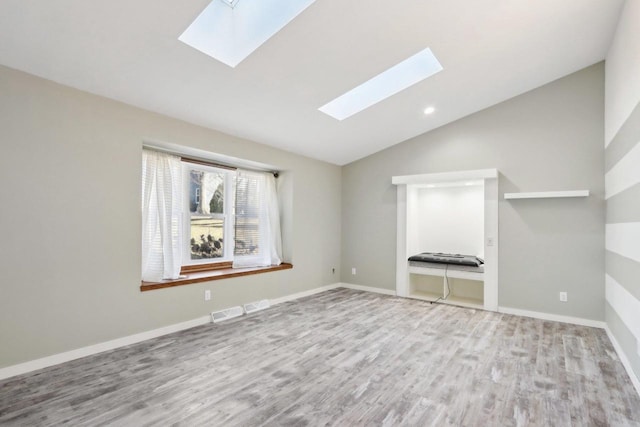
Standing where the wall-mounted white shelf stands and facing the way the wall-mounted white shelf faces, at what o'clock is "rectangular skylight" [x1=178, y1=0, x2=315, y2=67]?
The rectangular skylight is roughly at 1 o'clock from the wall-mounted white shelf.

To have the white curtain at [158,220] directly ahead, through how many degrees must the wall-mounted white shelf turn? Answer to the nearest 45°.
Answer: approximately 45° to its right

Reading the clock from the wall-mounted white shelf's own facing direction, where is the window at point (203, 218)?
The window is roughly at 2 o'clock from the wall-mounted white shelf.

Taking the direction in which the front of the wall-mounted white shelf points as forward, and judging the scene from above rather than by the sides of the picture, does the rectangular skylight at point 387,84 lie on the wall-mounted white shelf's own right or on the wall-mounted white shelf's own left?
on the wall-mounted white shelf's own right

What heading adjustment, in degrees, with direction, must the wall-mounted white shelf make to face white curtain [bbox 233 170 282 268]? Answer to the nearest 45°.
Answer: approximately 45° to its right

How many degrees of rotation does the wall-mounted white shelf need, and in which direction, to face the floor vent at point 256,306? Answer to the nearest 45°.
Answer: approximately 45° to its right

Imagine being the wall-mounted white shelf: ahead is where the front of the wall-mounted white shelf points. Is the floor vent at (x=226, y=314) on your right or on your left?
on your right

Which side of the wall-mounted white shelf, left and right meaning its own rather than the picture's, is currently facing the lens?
front

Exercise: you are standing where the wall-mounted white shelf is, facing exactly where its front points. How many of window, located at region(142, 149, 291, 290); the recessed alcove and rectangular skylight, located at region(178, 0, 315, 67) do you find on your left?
0

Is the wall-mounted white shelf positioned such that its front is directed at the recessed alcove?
no

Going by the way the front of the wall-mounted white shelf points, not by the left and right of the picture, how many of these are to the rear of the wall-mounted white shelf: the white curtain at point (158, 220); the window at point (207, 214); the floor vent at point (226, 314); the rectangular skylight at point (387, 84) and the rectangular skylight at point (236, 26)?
0

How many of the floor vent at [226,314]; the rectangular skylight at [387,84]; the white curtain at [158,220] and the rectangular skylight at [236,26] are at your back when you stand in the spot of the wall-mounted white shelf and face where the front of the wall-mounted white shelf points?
0

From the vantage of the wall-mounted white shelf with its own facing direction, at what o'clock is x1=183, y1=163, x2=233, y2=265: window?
The window is roughly at 2 o'clock from the wall-mounted white shelf.

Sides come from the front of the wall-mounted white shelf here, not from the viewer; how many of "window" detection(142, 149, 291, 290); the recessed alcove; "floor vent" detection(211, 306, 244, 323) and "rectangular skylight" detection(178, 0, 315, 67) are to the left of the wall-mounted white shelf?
0
